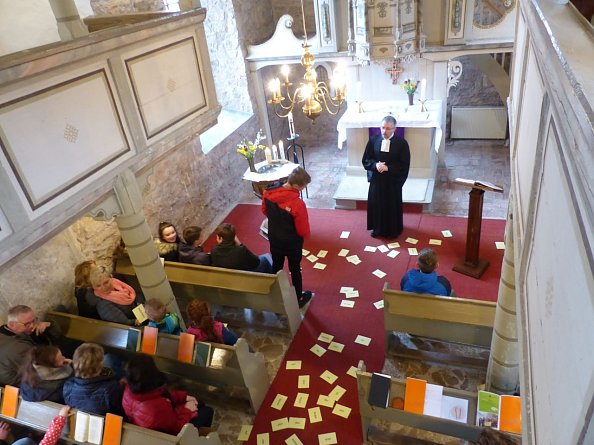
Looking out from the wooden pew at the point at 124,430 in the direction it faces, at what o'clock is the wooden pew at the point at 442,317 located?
the wooden pew at the point at 442,317 is roughly at 2 o'clock from the wooden pew at the point at 124,430.

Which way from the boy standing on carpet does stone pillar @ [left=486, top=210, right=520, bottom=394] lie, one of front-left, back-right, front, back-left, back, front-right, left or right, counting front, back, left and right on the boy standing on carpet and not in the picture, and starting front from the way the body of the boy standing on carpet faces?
right

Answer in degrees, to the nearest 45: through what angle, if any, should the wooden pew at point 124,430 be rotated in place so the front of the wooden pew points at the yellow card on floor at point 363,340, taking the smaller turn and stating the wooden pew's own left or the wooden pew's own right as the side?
approximately 45° to the wooden pew's own right

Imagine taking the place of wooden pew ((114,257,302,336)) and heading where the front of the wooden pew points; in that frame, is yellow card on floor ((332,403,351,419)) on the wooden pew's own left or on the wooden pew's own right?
on the wooden pew's own right

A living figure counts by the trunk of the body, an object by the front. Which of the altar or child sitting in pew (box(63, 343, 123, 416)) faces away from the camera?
the child sitting in pew

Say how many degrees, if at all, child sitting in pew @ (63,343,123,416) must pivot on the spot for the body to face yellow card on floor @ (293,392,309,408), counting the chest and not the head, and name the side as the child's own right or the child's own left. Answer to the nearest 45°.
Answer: approximately 90° to the child's own right

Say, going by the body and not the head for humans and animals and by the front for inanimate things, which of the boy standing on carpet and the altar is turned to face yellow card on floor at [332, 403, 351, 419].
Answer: the altar

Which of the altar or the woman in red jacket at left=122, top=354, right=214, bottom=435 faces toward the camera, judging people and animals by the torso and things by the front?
the altar

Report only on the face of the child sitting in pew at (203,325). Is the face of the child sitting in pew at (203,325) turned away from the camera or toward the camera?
away from the camera

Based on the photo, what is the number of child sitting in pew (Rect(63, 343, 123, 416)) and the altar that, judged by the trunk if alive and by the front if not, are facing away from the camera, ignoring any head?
1

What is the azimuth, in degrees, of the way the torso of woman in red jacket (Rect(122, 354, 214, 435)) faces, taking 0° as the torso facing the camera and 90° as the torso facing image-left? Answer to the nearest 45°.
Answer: approximately 225°

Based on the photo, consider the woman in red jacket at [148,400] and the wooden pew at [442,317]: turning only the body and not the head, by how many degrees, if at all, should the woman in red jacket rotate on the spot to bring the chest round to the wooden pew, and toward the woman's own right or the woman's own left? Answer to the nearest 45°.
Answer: approximately 45° to the woman's own right

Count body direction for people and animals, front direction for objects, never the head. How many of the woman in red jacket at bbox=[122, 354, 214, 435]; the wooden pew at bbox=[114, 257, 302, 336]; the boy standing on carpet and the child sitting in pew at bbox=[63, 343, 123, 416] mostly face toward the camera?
0

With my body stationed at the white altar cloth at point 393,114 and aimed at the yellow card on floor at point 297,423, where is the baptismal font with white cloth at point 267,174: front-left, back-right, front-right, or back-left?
front-right

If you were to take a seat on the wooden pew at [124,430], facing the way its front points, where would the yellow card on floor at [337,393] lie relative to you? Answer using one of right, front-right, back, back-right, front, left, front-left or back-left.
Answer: front-right

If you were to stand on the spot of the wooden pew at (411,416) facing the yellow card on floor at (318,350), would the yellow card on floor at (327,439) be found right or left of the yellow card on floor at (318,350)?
left

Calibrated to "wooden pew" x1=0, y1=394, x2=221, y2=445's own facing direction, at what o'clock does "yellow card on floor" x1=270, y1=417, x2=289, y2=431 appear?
The yellow card on floor is roughly at 2 o'clock from the wooden pew.

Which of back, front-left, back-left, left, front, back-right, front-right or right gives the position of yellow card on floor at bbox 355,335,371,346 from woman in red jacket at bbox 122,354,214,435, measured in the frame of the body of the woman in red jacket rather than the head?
front-right

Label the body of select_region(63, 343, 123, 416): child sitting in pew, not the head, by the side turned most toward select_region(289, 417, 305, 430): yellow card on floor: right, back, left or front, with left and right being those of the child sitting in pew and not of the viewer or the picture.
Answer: right

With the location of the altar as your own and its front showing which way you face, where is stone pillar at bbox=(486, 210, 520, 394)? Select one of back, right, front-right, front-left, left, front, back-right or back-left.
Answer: front

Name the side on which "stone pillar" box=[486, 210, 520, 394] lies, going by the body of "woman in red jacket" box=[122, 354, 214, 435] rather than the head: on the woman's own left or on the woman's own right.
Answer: on the woman's own right
